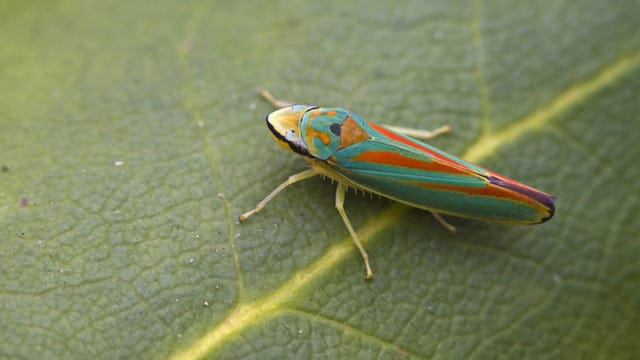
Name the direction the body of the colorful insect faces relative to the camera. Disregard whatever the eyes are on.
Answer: to the viewer's left
